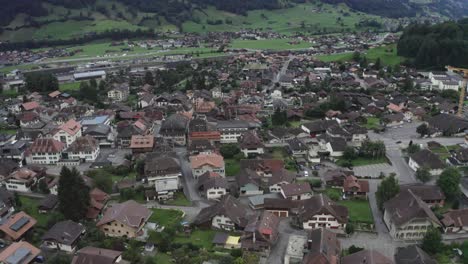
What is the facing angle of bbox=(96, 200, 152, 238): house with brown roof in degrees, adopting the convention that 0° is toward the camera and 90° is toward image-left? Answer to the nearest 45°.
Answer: approximately 45°

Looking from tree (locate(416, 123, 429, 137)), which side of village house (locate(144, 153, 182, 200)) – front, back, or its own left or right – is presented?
left

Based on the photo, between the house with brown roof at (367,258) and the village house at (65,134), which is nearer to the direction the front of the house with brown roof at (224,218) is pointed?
the house with brown roof

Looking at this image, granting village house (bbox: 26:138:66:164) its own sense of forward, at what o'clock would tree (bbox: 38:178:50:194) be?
The tree is roughly at 12 o'clock from the village house.

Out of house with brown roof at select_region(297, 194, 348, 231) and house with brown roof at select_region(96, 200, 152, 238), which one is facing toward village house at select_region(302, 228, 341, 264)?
house with brown roof at select_region(297, 194, 348, 231)

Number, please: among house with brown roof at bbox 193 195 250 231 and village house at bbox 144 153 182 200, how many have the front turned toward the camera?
2

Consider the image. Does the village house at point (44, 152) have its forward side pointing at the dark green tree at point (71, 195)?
yes

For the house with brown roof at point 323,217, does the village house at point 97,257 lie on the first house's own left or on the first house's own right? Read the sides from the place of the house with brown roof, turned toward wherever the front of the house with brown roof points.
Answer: on the first house's own right

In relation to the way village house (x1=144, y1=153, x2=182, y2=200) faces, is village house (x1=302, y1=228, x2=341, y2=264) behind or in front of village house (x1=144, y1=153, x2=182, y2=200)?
in front

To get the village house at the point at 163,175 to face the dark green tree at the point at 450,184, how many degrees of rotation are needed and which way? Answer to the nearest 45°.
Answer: approximately 90° to its left

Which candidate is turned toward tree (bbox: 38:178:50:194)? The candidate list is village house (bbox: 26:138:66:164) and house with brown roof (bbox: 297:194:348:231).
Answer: the village house
